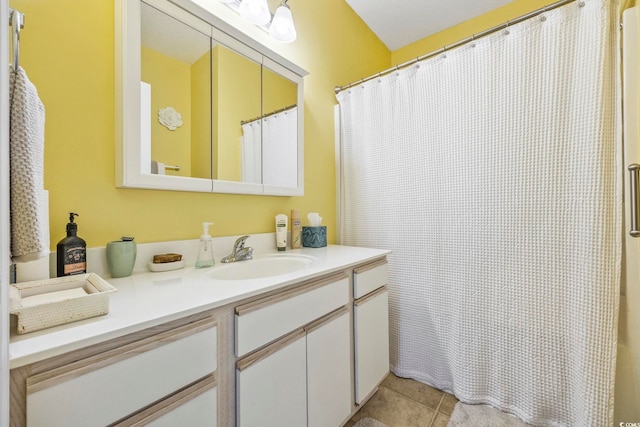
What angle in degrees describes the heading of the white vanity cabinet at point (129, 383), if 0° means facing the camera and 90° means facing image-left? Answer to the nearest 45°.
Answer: approximately 315°

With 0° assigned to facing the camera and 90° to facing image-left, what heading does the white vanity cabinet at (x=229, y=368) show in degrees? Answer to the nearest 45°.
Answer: approximately 315°

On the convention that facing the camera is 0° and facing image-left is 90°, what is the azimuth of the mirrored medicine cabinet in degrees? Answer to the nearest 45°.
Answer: approximately 315°

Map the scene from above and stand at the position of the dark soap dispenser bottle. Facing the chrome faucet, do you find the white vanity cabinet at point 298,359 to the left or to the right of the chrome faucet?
right
